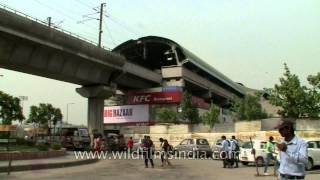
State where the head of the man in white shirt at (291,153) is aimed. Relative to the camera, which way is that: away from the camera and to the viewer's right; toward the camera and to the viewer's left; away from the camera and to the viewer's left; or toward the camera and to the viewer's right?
toward the camera and to the viewer's left

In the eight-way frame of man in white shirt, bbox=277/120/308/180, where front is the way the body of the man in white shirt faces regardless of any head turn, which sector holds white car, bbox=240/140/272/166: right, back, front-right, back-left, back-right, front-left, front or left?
back-right

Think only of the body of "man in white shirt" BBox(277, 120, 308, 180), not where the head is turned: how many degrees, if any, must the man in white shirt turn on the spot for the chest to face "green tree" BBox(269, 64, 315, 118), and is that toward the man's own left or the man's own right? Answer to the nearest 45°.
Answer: approximately 135° to the man's own right

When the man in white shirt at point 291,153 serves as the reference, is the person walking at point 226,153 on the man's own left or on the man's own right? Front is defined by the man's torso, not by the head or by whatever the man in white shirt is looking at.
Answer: on the man's own right

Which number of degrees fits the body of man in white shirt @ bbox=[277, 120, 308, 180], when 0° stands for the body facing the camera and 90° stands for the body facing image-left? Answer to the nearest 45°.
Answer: approximately 45°
